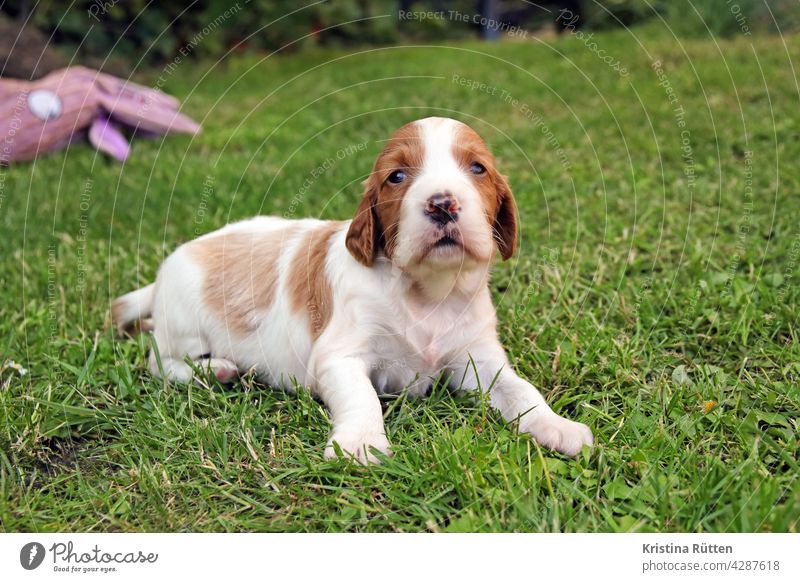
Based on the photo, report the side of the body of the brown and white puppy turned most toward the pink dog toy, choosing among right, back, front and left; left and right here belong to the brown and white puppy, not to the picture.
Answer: back

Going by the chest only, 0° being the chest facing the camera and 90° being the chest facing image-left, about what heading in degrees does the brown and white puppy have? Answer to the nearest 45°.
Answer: approximately 315°
